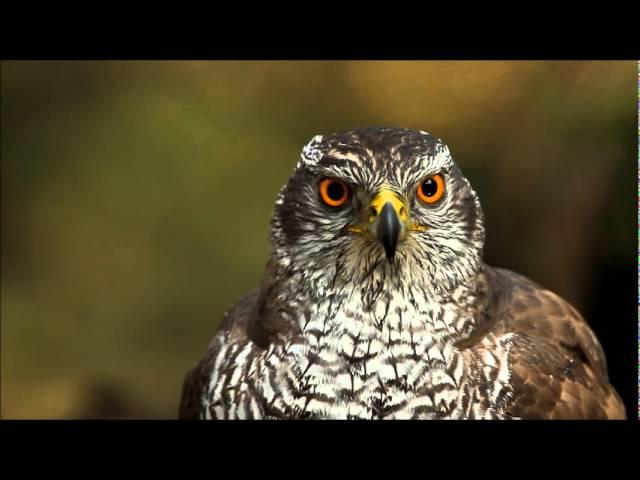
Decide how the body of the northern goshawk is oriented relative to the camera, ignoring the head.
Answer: toward the camera
